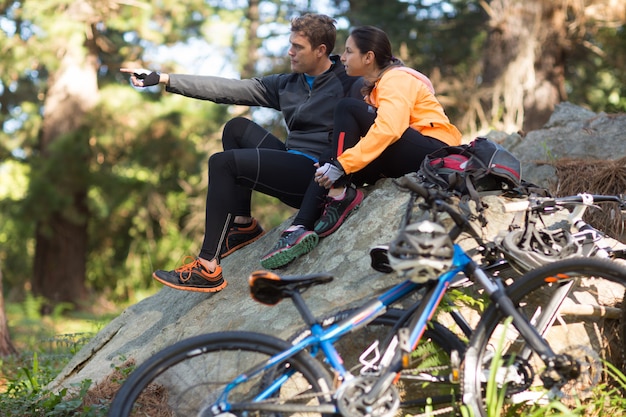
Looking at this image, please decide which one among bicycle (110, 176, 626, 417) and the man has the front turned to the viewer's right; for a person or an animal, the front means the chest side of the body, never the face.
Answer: the bicycle

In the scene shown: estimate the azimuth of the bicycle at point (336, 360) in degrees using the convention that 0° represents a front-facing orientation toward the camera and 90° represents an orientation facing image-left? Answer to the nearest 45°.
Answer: approximately 270°

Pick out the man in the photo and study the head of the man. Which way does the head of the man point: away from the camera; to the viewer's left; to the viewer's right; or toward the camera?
to the viewer's left

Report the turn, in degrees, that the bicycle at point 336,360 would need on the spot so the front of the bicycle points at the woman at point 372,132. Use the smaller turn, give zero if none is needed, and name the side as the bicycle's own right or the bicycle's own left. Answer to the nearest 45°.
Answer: approximately 90° to the bicycle's own left

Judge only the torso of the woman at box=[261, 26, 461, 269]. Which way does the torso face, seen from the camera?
to the viewer's left

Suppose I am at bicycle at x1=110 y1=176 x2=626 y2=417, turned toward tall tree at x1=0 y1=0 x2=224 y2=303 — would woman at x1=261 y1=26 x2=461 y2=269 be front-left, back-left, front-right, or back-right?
front-right

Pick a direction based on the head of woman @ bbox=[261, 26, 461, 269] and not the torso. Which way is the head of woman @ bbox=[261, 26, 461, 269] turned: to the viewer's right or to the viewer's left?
to the viewer's left

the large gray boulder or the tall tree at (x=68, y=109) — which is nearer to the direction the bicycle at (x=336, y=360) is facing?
the large gray boulder

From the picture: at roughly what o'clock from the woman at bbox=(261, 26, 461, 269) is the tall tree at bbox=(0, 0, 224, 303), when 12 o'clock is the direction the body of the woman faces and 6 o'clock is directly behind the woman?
The tall tree is roughly at 2 o'clock from the woman.

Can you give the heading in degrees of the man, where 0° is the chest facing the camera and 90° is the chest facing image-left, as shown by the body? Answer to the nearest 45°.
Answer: approximately 45°

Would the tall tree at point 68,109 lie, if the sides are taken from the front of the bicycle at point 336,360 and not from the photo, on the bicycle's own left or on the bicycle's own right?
on the bicycle's own left
